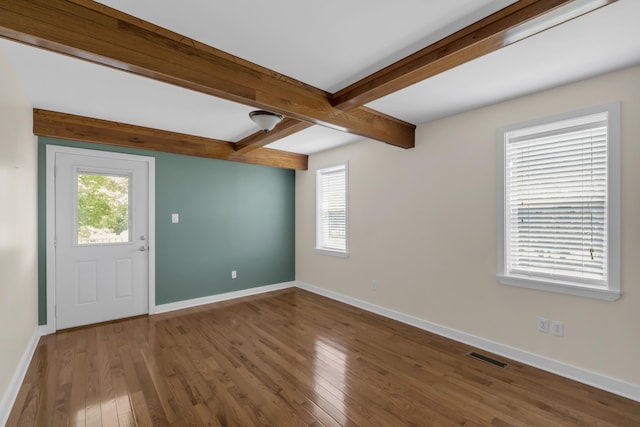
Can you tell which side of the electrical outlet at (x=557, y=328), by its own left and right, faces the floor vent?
right

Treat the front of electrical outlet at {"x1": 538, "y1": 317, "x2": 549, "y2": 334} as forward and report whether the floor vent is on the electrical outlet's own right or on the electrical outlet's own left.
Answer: on the electrical outlet's own right

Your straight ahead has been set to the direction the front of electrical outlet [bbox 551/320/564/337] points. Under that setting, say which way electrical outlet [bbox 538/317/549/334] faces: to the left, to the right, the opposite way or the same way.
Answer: the same way
